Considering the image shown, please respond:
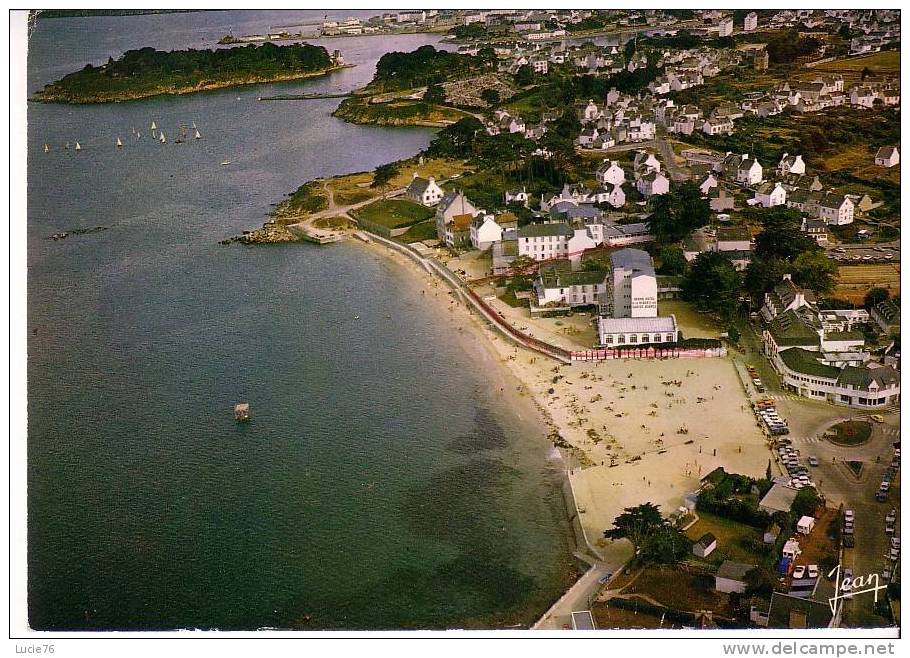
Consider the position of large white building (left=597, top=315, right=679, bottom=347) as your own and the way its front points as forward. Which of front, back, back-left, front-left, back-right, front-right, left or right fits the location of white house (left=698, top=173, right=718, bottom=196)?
back

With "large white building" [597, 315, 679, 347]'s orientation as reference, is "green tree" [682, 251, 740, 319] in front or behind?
behind

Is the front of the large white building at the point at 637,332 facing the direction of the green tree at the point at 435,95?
no

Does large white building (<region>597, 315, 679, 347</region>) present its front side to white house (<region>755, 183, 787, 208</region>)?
no

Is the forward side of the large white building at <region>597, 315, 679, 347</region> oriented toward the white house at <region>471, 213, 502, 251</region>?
no

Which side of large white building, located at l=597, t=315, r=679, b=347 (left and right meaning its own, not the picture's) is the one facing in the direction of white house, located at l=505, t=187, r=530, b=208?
back

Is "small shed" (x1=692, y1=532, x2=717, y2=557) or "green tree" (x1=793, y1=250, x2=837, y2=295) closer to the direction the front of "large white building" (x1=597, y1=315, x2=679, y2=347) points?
the small shed

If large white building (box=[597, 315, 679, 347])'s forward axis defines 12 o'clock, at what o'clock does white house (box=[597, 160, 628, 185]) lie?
The white house is roughly at 6 o'clock from the large white building.

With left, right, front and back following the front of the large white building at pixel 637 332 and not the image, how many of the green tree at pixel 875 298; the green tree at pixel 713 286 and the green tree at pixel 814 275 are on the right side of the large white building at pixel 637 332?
0

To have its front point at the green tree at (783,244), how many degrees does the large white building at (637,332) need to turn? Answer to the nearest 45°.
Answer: approximately 135° to its left

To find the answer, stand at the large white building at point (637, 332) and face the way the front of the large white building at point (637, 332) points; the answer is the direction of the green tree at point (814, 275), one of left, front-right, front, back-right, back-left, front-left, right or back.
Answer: back-left

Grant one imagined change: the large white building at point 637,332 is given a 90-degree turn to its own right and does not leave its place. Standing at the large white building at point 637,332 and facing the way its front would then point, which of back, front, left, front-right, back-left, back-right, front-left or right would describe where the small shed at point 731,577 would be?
left

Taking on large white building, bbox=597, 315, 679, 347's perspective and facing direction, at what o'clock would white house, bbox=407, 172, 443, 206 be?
The white house is roughly at 5 o'clock from the large white building.

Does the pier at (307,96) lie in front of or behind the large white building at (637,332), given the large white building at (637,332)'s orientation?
behind

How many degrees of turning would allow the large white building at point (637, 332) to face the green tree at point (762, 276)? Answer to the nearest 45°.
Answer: approximately 135° to its left

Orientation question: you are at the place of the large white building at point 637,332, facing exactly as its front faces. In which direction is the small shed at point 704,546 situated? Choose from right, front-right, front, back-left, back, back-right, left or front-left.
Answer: front

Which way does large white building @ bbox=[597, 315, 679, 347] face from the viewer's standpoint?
toward the camera

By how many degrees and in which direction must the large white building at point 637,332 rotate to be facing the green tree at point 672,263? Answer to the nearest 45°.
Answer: approximately 180°
